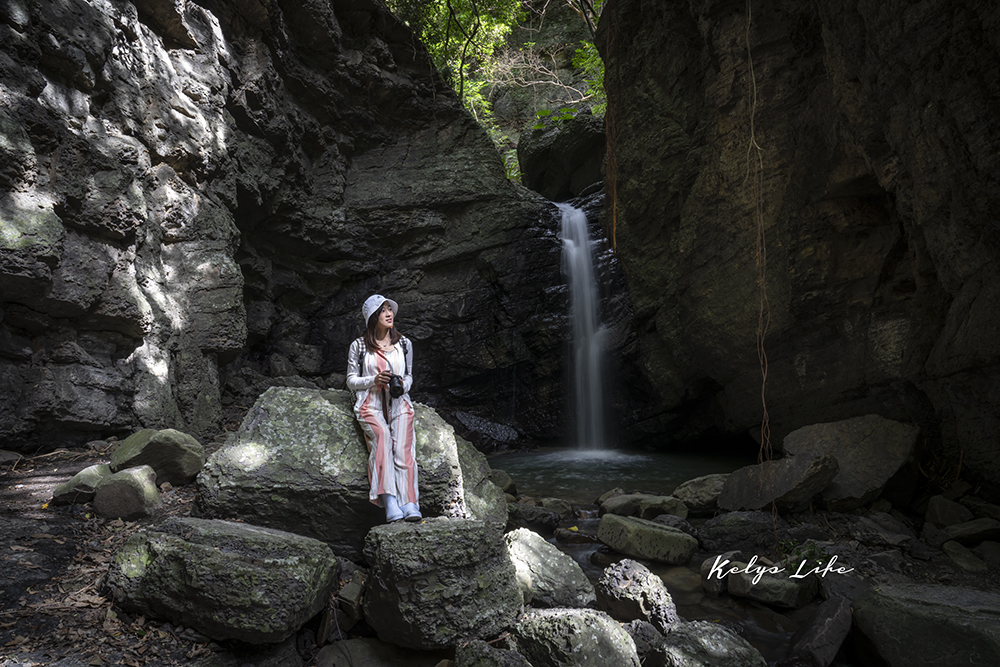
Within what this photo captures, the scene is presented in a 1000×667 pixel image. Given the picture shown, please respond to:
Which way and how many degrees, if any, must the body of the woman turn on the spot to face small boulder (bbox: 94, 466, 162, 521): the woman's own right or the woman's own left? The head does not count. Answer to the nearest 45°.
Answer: approximately 135° to the woman's own right

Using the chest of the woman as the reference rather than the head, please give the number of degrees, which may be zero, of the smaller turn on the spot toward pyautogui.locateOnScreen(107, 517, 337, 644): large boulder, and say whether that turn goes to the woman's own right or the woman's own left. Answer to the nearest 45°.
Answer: approximately 90° to the woman's own right

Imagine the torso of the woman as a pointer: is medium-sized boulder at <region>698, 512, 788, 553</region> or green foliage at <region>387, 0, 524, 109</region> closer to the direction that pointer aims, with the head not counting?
the medium-sized boulder

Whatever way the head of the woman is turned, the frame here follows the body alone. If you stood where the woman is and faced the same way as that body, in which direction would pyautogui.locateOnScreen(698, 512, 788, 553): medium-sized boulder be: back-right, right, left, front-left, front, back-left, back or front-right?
front-left

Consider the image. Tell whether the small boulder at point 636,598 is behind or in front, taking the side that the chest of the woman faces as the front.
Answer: in front

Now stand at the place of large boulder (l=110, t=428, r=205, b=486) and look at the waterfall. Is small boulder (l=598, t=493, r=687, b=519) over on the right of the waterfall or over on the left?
right

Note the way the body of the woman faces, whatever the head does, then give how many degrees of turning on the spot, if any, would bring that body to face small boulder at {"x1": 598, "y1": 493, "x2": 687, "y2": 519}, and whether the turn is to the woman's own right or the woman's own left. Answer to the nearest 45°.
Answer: approximately 90° to the woman's own left

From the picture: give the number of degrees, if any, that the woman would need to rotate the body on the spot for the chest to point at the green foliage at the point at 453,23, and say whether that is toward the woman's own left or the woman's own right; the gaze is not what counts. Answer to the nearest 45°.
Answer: approximately 135° to the woman's own left

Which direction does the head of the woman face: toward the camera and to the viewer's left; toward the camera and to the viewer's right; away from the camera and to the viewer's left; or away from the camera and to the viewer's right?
toward the camera and to the viewer's right

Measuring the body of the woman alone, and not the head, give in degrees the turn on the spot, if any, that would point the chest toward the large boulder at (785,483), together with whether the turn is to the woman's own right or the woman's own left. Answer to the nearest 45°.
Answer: approximately 45° to the woman's own left

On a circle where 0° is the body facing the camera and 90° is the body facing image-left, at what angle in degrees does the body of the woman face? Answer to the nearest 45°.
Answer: approximately 315°
